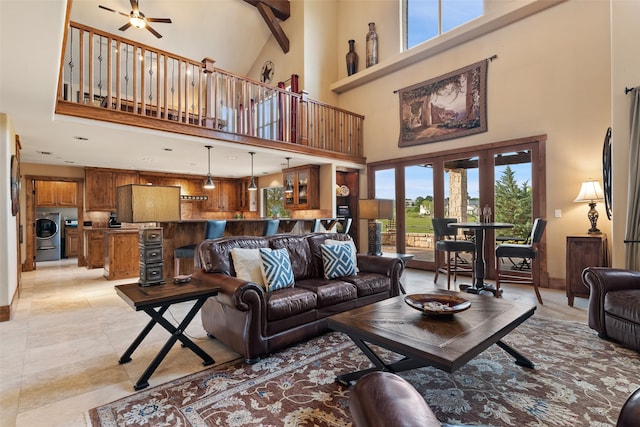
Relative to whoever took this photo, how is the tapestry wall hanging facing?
facing the viewer and to the left of the viewer

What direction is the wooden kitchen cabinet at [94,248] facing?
toward the camera

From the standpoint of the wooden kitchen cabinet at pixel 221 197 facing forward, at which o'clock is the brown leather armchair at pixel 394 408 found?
The brown leather armchair is roughly at 12 o'clock from the wooden kitchen cabinet.

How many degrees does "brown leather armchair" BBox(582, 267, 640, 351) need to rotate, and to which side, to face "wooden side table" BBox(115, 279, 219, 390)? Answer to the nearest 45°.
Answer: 0° — it already faces it

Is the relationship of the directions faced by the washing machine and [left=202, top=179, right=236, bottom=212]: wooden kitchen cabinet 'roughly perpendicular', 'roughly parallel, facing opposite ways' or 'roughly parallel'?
roughly parallel

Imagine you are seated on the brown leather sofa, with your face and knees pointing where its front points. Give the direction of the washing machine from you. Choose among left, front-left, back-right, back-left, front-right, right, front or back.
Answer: back

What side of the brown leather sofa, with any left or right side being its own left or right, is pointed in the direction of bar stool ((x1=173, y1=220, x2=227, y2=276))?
back

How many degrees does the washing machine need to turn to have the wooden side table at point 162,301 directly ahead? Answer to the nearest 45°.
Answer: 0° — it already faces it

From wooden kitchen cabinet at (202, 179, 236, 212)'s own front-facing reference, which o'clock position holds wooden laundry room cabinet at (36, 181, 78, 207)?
wooden laundry room cabinet at (36, 181, 78, 207) is roughly at 3 o'clock from wooden kitchen cabinet at (202, 179, 236, 212).

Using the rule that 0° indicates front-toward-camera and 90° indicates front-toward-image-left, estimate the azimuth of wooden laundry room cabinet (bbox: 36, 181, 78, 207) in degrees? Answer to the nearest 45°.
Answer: approximately 0°

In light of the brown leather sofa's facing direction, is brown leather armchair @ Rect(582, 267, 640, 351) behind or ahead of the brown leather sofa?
ahead

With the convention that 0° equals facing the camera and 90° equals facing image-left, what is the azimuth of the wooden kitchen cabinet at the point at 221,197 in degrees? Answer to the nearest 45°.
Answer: approximately 0°

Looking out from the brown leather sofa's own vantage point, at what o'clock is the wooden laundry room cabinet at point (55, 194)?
The wooden laundry room cabinet is roughly at 6 o'clock from the brown leather sofa.

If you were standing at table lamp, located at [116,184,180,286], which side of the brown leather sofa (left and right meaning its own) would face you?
right

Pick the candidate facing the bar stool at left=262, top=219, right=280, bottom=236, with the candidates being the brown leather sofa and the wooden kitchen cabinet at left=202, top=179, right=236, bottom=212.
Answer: the wooden kitchen cabinet

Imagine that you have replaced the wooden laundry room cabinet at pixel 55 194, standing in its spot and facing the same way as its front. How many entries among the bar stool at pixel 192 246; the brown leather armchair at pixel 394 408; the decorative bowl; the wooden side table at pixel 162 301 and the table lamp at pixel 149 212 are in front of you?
5

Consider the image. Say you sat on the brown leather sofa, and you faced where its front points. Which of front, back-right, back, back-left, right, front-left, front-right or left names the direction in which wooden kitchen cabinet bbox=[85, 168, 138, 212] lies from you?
back

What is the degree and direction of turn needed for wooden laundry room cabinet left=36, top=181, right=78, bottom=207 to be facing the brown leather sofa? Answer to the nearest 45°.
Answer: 0° — it already faces it

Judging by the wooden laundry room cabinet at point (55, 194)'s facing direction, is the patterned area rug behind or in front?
in front

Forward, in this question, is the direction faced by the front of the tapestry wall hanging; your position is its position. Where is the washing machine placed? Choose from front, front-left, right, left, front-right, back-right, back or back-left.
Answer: front-right

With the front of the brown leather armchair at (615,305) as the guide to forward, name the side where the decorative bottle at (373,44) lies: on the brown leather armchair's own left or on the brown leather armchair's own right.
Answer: on the brown leather armchair's own right

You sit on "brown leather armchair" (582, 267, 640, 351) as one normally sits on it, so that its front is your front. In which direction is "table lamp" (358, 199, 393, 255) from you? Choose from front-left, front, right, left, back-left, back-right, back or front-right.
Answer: front-right
